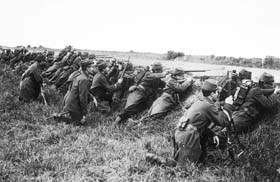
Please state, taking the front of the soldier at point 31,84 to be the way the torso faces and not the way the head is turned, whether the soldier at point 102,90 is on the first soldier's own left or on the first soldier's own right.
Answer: on the first soldier's own right

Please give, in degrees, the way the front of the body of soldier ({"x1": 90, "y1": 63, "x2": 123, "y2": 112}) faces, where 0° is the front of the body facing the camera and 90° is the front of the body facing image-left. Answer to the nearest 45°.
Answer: approximately 270°

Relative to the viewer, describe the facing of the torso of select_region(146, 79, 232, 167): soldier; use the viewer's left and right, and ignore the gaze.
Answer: facing away from the viewer and to the right of the viewer

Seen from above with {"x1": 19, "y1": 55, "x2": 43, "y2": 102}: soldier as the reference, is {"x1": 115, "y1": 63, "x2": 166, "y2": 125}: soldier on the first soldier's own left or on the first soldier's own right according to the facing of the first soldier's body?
on the first soldier's own right

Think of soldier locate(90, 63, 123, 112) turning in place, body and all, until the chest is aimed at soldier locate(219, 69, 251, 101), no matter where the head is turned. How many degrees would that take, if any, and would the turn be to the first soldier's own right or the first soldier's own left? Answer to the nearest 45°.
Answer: approximately 45° to the first soldier's own right

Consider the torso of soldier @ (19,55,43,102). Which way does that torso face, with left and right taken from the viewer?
facing away from the viewer and to the right of the viewer

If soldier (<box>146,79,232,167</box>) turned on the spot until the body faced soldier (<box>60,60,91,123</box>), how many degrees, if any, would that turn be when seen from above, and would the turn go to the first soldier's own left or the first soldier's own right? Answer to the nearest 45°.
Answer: approximately 90° to the first soldier's own left
